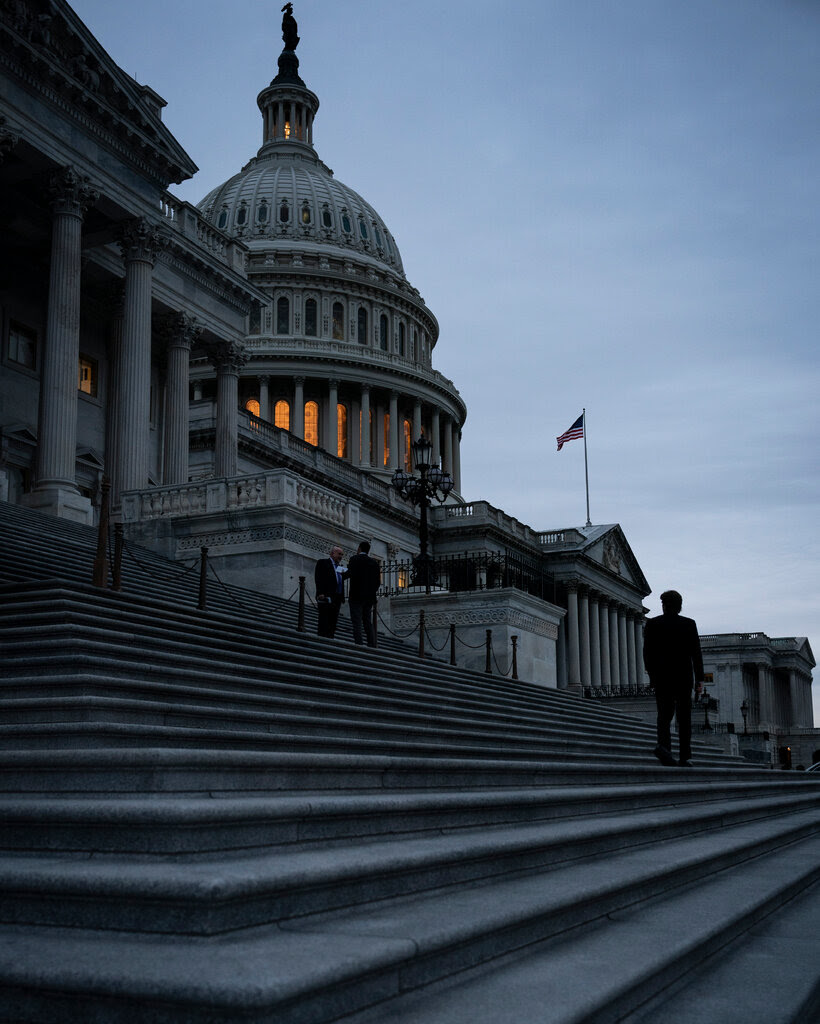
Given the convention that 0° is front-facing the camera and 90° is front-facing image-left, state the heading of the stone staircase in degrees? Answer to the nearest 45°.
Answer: approximately 315°

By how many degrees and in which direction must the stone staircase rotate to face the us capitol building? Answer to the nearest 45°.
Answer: approximately 135° to its left
